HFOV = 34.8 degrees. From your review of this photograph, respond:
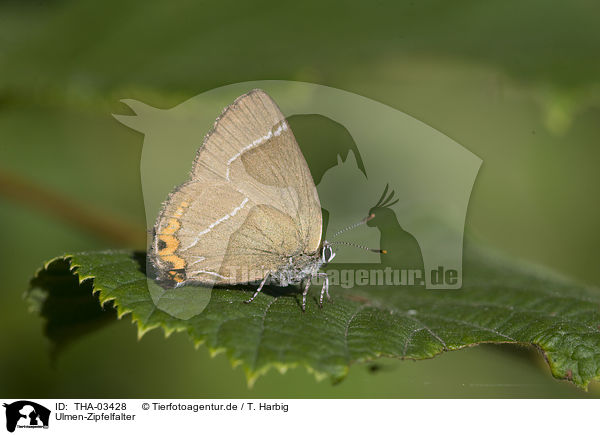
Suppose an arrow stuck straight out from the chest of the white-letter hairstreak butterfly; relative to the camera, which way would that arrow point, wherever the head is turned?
to the viewer's right
